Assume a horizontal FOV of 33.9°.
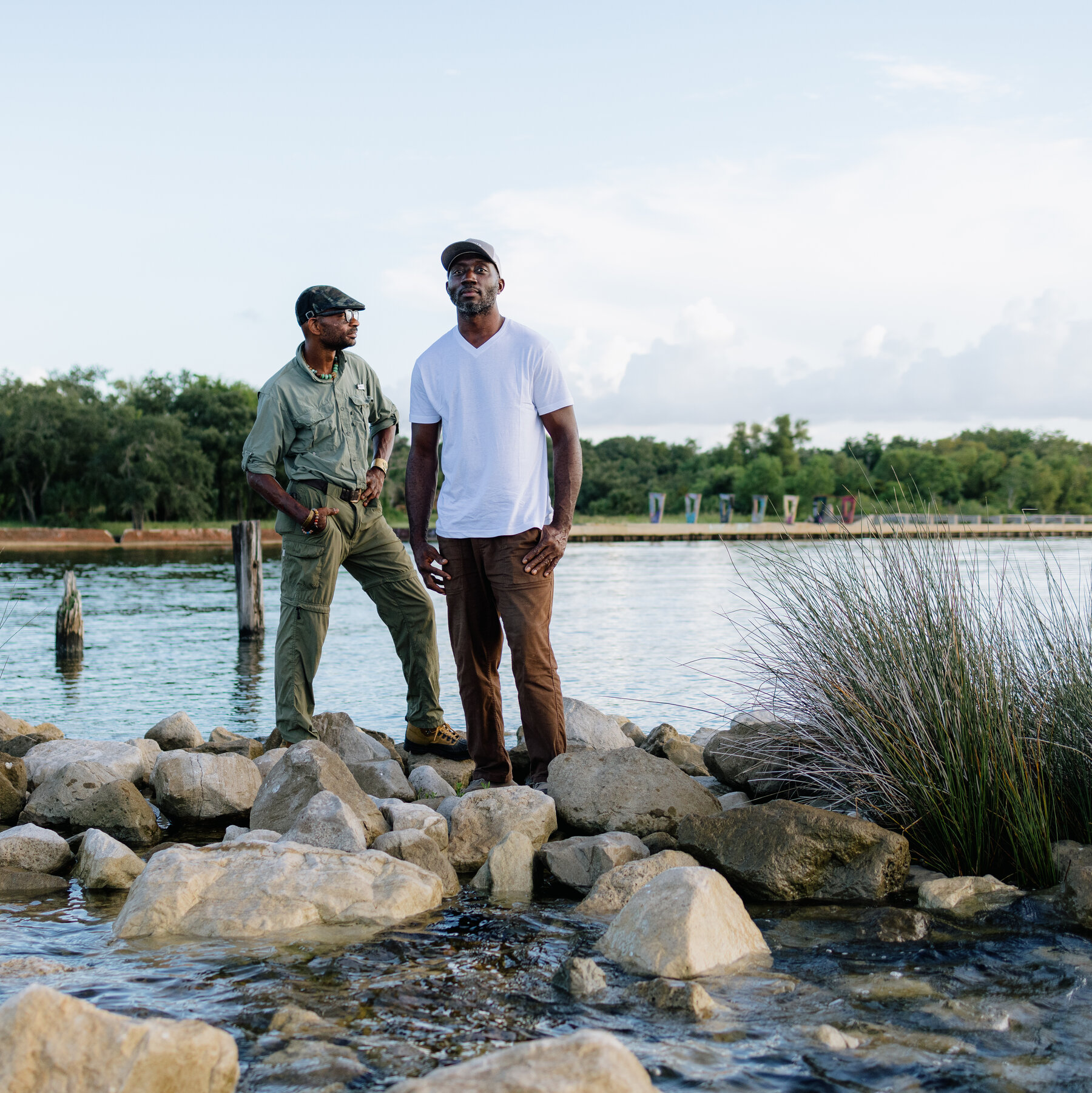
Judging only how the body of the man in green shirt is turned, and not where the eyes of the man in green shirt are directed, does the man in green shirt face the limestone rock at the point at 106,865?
no

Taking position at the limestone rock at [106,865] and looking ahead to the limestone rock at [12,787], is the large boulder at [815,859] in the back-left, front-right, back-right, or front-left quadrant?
back-right

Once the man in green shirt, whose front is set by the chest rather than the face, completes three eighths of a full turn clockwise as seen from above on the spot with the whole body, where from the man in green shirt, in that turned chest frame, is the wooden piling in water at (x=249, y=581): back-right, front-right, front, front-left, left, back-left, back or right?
right

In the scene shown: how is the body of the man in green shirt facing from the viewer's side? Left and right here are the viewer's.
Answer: facing the viewer and to the right of the viewer

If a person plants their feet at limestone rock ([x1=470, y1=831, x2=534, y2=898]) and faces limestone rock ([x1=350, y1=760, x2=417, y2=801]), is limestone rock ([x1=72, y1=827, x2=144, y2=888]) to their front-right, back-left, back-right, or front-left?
front-left

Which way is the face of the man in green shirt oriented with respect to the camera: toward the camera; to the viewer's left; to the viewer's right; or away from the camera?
to the viewer's right

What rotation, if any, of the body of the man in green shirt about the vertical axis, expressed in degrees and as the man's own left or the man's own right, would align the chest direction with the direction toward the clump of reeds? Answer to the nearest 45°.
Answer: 0° — they already face it

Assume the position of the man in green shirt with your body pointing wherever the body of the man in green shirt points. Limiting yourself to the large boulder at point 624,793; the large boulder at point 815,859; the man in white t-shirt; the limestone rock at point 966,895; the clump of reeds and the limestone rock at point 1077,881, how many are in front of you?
6

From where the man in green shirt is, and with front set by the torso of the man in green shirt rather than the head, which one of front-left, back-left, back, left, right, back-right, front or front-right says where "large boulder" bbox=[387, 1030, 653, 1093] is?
front-right

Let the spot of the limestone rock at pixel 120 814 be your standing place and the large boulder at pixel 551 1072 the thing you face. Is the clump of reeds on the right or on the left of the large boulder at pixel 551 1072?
left
